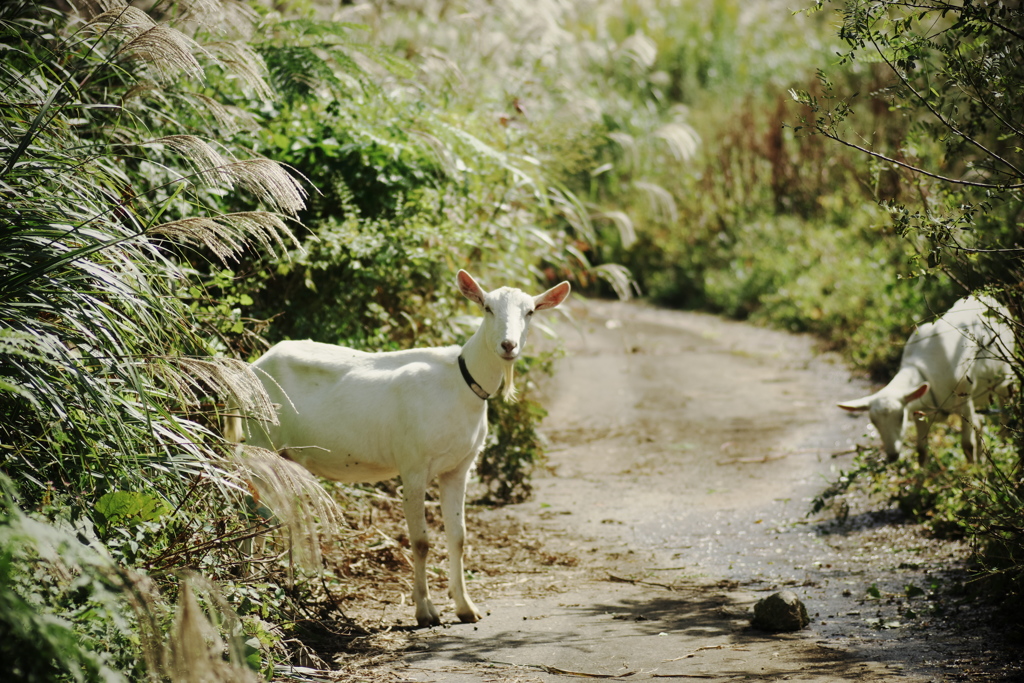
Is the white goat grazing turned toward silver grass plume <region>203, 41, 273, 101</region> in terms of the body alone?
yes

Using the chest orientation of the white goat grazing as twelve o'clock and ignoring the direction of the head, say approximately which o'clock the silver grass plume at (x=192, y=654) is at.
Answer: The silver grass plume is roughly at 11 o'clock from the white goat grazing.

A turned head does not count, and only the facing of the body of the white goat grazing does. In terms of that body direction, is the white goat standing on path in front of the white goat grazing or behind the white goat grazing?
in front

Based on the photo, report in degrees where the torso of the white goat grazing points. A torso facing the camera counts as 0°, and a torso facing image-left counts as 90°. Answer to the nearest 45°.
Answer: approximately 45°

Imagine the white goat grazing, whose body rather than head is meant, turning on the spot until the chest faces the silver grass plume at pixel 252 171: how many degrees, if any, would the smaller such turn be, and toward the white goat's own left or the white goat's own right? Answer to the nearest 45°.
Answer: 0° — it already faces it

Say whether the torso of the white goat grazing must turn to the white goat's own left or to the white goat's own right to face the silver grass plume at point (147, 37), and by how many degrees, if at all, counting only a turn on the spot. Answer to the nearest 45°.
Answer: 0° — it already faces it

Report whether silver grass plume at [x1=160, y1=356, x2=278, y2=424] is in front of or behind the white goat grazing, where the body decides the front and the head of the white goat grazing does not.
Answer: in front

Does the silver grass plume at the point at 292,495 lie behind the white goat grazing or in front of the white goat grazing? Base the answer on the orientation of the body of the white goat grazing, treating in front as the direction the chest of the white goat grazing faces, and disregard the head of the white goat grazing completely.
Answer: in front
